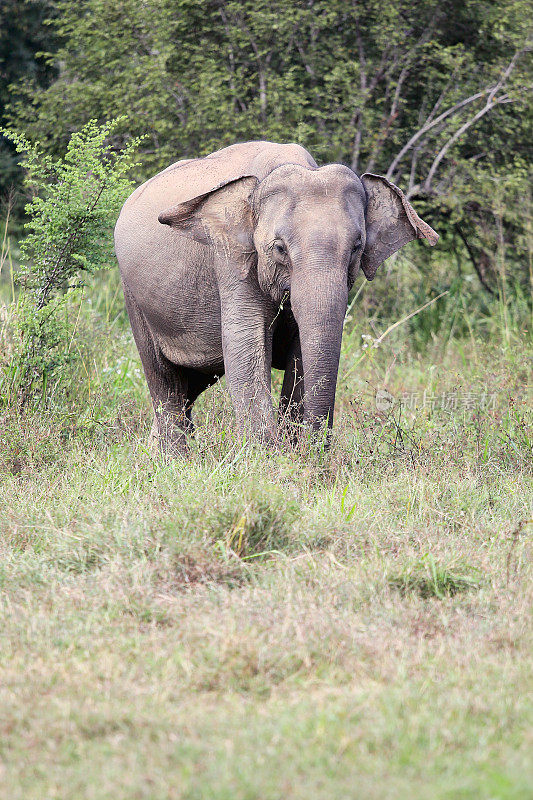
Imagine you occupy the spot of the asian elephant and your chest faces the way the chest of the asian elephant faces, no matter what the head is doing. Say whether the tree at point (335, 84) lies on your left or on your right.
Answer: on your left

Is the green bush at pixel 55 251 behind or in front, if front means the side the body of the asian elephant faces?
behind

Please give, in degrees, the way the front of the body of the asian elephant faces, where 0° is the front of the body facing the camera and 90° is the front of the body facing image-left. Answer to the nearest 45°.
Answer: approximately 315°

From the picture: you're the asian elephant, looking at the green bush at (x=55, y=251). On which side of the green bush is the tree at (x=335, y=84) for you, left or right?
right
